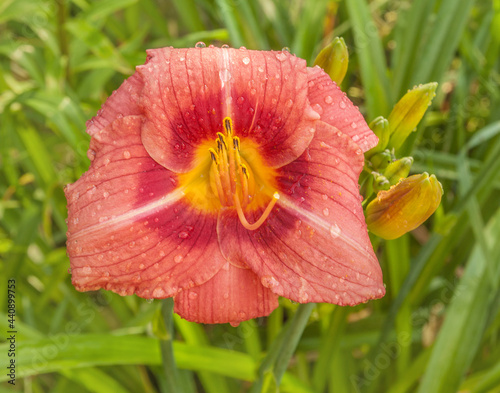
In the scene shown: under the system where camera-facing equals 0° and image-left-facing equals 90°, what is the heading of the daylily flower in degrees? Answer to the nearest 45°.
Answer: approximately 0°
